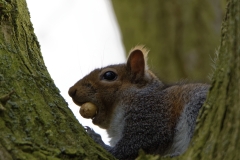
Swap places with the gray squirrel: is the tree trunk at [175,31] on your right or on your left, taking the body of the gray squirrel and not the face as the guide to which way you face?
on your right

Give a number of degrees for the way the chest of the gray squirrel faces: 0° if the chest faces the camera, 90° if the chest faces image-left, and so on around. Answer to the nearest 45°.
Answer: approximately 90°
